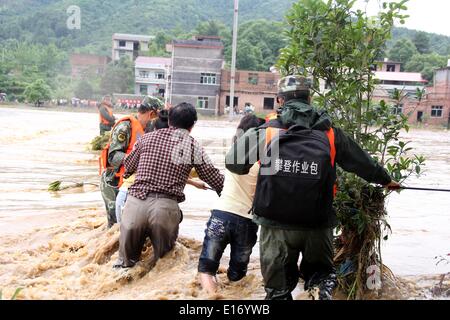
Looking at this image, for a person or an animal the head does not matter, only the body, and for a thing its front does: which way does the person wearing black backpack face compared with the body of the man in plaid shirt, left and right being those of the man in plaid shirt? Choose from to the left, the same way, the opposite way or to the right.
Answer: the same way

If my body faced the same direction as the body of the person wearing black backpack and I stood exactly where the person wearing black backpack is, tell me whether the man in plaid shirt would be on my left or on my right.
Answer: on my left

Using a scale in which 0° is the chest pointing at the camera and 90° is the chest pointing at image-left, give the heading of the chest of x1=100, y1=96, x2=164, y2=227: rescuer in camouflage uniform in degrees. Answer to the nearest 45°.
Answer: approximately 270°

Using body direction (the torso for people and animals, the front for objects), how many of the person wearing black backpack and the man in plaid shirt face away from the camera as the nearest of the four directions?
2

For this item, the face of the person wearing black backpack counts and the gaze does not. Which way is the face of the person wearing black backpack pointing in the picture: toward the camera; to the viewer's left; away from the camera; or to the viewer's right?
away from the camera

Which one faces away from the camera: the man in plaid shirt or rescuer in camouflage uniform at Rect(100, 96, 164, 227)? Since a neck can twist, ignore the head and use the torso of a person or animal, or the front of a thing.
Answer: the man in plaid shirt

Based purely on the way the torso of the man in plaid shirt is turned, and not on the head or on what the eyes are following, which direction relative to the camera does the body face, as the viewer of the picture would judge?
away from the camera

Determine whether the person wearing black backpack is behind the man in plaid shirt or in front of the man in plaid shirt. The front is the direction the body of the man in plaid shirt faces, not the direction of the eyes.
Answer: behind

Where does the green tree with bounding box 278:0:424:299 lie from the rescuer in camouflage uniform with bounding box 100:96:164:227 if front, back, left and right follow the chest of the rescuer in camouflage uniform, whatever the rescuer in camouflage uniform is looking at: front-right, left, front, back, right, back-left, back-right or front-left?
front-right

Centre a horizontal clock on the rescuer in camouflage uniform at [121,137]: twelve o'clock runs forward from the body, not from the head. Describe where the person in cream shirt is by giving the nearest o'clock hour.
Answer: The person in cream shirt is roughly at 2 o'clock from the rescuer in camouflage uniform.

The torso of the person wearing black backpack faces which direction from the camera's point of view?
away from the camera

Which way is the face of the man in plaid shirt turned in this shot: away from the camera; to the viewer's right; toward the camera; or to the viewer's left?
away from the camera
